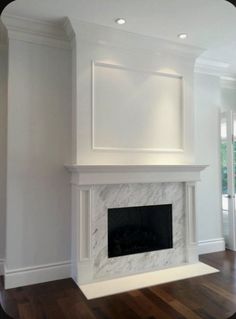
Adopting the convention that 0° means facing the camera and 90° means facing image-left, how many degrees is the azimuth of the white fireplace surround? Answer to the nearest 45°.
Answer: approximately 315°
